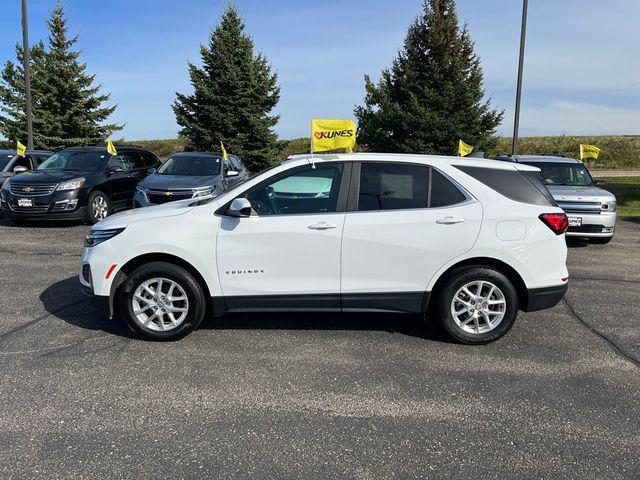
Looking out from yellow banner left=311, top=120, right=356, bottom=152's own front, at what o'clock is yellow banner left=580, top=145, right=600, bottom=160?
yellow banner left=580, top=145, right=600, bottom=160 is roughly at 8 o'clock from yellow banner left=311, top=120, right=356, bottom=152.

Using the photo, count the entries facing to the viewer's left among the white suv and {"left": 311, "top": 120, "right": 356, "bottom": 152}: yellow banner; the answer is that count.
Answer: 1

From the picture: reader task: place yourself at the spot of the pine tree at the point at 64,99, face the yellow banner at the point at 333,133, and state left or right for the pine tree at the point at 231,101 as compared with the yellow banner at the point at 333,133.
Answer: left

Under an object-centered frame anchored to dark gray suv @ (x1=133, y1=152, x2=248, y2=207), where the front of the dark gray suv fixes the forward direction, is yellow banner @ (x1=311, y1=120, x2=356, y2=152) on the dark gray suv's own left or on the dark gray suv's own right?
on the dark gray suv's own left

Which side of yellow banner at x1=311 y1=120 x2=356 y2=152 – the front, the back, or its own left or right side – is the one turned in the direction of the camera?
front

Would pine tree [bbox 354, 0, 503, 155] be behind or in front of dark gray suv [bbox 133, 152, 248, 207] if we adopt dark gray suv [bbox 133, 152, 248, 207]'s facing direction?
behind

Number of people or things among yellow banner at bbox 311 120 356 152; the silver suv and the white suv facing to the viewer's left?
1

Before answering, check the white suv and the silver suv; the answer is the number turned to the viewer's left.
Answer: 1

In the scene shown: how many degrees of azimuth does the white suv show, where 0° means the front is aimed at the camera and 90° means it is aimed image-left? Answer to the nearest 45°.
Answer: approximately 90°

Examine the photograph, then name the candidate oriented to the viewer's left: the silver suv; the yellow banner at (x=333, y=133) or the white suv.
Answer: the white suv

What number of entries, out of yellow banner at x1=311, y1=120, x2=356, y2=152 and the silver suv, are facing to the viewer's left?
0

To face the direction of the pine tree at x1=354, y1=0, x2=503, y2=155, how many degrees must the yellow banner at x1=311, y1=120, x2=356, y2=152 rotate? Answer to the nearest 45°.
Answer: approximately 180°

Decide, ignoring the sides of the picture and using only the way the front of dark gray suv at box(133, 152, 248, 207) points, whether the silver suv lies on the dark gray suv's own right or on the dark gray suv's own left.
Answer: on the dark gray suv's own left

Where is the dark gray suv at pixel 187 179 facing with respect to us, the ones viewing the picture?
facing the viewer and to the left of the viewer

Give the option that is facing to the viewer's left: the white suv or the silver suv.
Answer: the white suv

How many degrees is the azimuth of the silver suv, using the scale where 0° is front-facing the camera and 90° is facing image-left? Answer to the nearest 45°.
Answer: approximately 315°

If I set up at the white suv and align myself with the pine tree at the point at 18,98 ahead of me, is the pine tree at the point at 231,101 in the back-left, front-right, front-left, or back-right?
front-right
